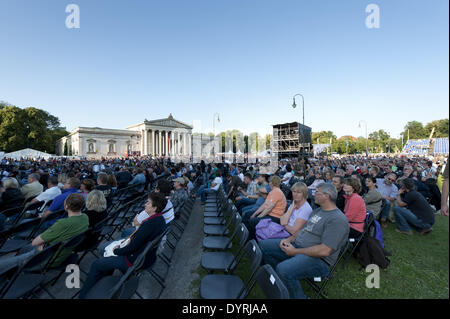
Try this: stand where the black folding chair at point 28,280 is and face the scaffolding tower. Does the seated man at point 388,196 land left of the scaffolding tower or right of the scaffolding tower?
right

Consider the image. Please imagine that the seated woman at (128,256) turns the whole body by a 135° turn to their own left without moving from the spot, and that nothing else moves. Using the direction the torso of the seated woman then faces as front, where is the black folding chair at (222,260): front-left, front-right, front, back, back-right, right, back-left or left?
front-left

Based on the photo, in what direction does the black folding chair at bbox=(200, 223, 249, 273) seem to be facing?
to the viewer's left

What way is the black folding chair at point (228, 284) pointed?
to the viewer's left

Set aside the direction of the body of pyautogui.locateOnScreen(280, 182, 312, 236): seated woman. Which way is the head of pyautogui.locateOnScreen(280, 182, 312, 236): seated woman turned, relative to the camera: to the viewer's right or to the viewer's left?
to the viewer's left

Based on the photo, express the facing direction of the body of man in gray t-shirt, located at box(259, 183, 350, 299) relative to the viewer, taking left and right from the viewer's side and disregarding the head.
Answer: facing the viewer and to the left of the viewer
